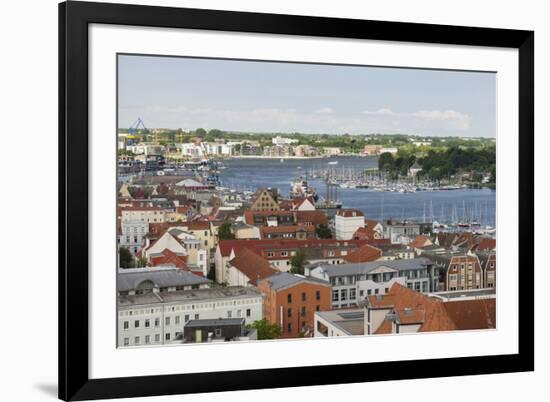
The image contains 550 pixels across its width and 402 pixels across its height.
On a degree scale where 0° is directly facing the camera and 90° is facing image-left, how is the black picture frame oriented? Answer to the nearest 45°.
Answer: approximately 315°
